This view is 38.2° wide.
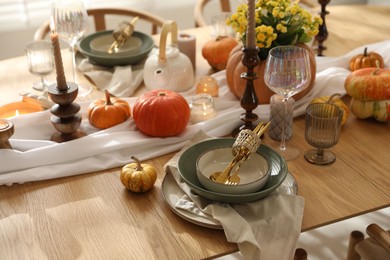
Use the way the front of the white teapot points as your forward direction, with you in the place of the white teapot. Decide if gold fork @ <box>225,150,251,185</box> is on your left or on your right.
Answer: on your left

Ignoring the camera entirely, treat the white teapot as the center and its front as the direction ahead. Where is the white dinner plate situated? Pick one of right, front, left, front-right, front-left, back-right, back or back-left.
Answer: front-left

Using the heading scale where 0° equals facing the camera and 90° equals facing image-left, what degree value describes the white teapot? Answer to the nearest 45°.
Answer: approximately 45°

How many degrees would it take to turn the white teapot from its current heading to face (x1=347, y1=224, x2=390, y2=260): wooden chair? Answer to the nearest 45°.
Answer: approximately 90° to its left

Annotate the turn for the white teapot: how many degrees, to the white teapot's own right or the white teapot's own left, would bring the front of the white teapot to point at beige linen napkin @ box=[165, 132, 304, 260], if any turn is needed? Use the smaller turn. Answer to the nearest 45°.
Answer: approximately 45° to the white teapot's own left
